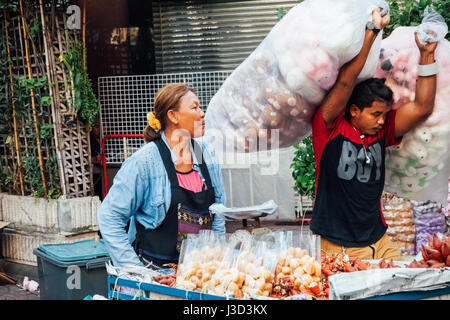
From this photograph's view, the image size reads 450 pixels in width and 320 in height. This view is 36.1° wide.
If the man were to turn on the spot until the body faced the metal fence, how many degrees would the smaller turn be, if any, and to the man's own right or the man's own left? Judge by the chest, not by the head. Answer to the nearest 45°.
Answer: approximately 180°

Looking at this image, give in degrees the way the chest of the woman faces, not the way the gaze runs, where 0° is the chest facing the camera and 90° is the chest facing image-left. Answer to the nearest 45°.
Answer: approximately 315°

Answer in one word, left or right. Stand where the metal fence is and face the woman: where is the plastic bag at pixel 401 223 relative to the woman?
left

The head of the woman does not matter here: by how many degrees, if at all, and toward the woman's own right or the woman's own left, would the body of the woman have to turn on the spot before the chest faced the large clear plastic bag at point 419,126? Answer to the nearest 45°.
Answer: approximately 45° to the woman's own left

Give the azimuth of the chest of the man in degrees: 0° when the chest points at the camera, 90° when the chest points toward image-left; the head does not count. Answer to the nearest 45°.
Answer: approximately 315°

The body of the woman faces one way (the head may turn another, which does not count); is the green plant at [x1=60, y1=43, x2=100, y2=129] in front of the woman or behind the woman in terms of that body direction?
behind

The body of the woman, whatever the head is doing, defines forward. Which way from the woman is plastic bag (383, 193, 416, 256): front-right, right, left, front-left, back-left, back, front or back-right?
left

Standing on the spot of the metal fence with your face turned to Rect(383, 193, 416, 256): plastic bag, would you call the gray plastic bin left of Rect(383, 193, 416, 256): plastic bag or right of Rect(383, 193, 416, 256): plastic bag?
right

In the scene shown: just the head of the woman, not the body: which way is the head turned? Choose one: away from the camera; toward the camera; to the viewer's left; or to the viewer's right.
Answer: to the viewer's right
